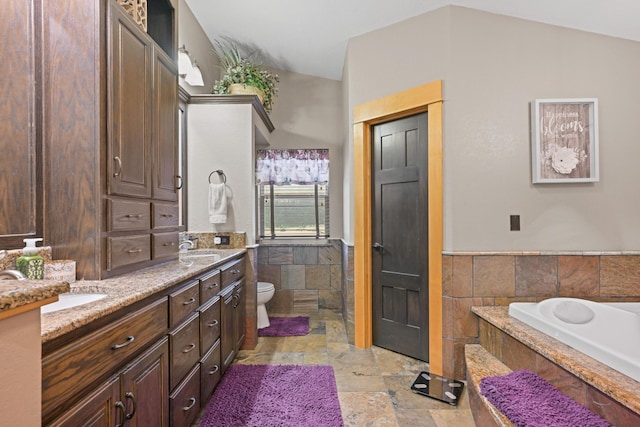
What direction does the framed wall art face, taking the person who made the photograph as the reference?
facing the viewer

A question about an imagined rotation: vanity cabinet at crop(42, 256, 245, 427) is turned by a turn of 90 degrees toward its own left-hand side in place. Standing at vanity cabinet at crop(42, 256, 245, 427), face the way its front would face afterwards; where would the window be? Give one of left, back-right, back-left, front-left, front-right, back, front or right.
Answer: front

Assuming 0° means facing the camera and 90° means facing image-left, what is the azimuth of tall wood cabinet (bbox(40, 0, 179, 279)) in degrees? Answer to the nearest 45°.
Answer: approximately 315°

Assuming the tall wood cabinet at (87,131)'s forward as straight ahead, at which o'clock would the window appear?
The window is roughly at 9 o'clock from the tall wood cabinet.

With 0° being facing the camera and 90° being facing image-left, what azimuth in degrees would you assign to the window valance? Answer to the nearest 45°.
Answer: approximately 0°

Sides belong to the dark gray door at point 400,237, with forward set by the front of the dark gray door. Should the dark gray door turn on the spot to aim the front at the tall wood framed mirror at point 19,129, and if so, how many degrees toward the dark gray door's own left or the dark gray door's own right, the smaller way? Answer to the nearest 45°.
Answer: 0° — it already faces it

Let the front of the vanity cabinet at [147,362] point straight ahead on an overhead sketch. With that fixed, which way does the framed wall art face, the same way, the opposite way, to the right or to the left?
to the right

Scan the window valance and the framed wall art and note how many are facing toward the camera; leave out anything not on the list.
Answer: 2

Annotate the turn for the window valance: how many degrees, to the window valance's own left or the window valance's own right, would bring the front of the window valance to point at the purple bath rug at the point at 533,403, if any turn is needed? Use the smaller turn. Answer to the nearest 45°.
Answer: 0° — it already faces it

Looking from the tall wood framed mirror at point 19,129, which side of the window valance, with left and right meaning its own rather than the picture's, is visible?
front

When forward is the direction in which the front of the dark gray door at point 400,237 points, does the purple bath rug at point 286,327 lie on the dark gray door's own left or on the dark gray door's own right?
on the dark gray door's own right

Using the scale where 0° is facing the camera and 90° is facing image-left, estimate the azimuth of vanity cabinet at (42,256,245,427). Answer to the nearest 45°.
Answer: approximately 315°

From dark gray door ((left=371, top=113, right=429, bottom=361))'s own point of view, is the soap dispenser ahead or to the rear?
ahead

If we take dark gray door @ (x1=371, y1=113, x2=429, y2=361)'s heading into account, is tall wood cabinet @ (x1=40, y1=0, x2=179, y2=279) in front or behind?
in front

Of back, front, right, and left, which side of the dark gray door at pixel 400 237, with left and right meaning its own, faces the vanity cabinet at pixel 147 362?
front

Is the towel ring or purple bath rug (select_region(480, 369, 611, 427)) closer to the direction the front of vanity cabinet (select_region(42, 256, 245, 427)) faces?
the purple bath rug

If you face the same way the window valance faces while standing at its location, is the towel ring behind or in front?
in front
